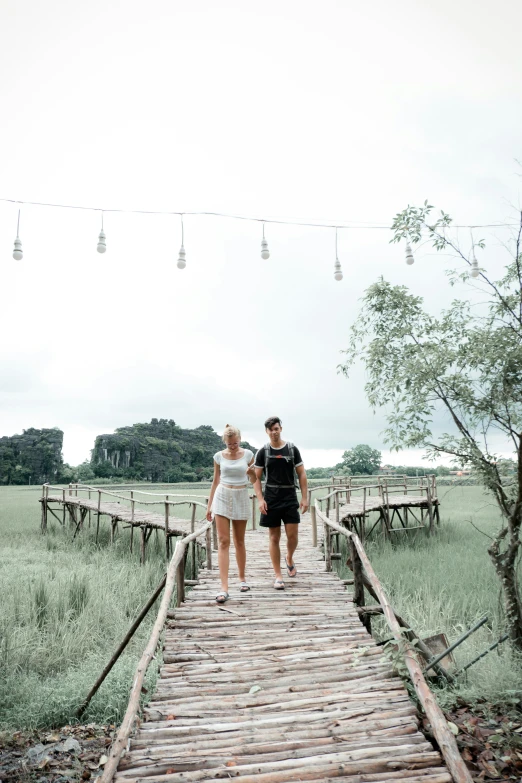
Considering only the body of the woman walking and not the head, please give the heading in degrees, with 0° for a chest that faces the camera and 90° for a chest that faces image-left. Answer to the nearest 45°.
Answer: approximately 0°

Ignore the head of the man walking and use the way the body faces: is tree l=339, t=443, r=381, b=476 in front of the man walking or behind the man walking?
behind

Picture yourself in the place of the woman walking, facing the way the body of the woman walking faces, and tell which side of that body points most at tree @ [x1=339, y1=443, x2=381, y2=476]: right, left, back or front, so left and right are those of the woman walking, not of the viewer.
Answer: back

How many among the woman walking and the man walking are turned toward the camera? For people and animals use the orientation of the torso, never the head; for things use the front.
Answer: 2

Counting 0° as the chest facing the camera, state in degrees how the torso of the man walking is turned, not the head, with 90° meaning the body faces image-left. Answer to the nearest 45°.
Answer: approximately 0°
